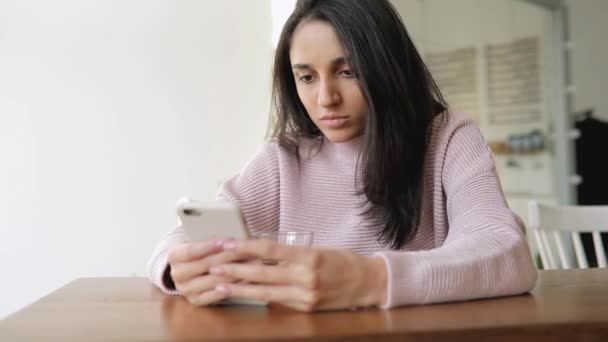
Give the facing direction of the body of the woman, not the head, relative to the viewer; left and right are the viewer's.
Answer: facing the viewer and to the left of the viewer
